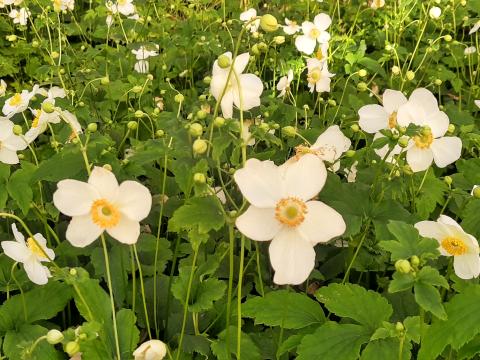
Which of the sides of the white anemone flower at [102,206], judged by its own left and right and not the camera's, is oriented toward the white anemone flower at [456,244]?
left

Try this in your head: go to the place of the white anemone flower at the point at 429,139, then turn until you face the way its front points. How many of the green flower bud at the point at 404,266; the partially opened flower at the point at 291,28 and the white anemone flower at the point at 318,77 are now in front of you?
1

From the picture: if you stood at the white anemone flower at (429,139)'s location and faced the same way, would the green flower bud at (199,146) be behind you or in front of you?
in front

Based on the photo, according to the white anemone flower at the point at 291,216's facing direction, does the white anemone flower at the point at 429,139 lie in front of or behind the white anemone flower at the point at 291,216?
behind

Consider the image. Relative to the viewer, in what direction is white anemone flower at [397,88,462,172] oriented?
toward the camera

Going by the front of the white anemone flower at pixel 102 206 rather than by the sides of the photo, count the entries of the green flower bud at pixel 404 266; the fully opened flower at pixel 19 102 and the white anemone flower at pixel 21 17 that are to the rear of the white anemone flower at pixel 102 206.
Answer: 2

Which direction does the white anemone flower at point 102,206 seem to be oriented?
toward the camera

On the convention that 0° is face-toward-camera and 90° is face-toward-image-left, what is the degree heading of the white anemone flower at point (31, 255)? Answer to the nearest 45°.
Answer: approximately 315°

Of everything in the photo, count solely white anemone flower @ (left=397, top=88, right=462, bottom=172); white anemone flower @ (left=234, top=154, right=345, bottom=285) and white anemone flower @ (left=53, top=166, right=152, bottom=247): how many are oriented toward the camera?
3

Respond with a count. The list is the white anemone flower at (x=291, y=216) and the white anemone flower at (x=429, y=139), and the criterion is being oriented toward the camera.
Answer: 2

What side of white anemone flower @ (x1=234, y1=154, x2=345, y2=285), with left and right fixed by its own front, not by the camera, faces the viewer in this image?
front

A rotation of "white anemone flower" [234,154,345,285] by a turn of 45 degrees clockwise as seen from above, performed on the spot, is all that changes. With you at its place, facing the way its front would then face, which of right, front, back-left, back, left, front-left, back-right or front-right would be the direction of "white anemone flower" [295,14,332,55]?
back-right
